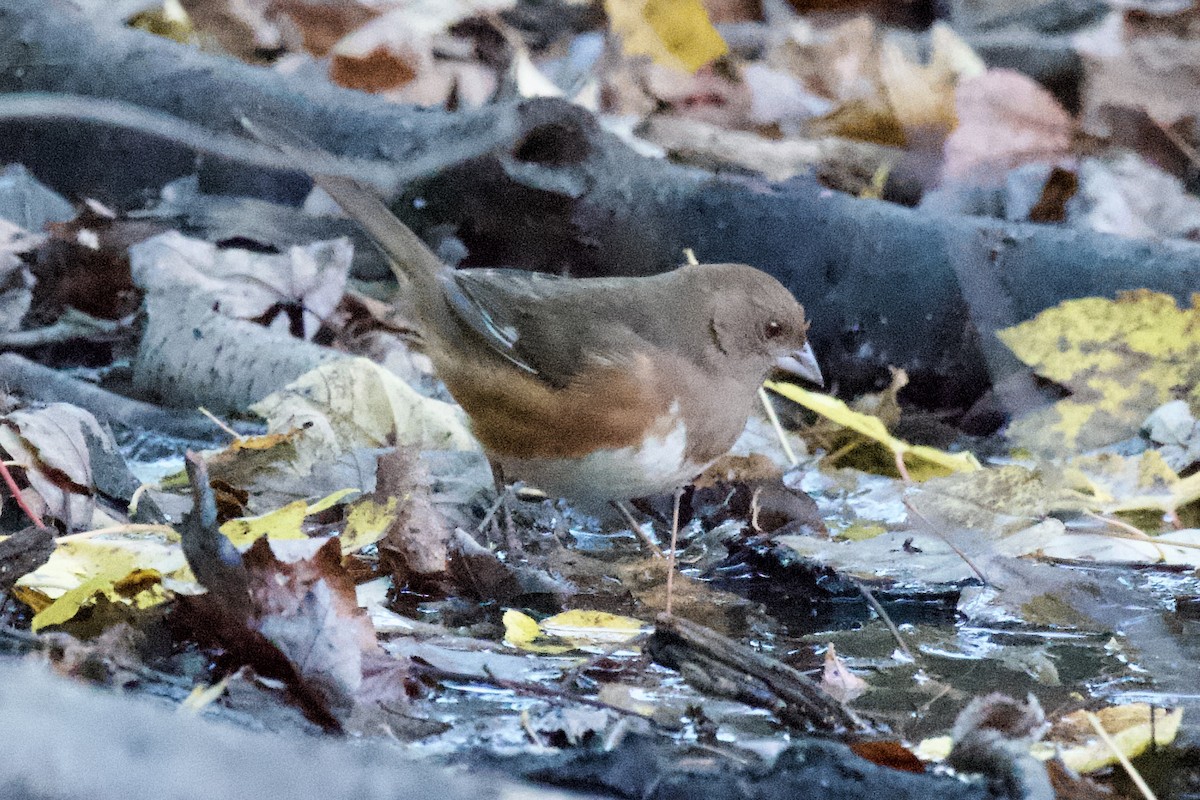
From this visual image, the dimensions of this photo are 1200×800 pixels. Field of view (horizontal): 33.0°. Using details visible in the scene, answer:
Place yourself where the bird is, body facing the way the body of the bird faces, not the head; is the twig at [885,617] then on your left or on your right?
on your right

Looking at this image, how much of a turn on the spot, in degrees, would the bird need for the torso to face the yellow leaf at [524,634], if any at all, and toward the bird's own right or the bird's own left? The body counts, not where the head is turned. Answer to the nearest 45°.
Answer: approximately 90° to the bird's own right

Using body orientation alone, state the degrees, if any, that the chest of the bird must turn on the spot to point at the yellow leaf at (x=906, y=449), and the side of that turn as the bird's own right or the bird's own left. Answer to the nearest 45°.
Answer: approximately 45° to the bird's own left

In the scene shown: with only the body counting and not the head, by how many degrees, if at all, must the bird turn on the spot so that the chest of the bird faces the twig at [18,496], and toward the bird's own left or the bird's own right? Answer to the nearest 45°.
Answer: approximately 135° to the bird's own right

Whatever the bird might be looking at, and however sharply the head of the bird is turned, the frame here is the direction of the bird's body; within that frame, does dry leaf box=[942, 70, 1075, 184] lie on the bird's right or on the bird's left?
on the bird's left

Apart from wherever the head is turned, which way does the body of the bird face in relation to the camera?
to the viewer's right

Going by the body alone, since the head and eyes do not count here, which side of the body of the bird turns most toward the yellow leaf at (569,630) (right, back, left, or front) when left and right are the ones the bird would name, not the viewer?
right

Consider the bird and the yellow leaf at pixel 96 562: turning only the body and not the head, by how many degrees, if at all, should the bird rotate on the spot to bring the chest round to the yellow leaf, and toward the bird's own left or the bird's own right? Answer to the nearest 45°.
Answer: approximately 135° to the bird's own right
